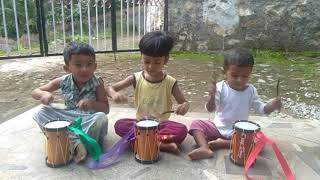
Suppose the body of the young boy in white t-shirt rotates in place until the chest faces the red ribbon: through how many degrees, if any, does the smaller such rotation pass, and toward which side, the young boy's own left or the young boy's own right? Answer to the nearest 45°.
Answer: approximately 45° to the young boy's own left

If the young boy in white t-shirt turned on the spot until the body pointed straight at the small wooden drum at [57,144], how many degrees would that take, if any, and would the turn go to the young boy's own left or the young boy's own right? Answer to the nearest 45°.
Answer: approximately 45° to the young boy's own right

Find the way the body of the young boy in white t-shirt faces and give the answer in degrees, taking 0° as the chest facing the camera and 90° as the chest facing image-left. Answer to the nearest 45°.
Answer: approximately 0°

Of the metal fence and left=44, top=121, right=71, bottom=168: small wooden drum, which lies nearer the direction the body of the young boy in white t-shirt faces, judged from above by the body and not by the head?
the small wooden drum

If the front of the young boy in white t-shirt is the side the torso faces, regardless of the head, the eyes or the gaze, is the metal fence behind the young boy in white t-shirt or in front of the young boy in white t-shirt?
behind

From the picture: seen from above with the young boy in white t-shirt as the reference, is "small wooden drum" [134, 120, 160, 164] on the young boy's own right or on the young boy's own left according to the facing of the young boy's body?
on the young boy's own right

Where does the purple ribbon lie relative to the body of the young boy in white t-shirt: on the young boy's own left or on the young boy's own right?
on the young boy's own right
